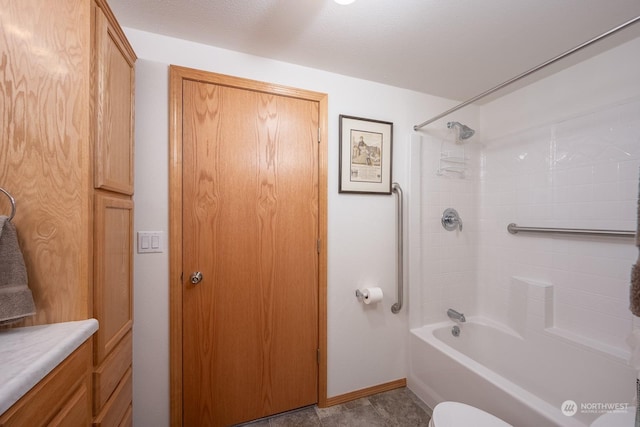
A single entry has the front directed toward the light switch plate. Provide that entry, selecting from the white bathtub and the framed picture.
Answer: the white bathtub

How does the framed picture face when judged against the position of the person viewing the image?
facing the viewer and to the right of the viewer

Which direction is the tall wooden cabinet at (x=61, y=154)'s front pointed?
to the viewer's right

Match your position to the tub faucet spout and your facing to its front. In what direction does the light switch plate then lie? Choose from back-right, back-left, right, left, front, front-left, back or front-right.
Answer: right

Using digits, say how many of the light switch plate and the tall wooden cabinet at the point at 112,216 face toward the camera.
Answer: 1

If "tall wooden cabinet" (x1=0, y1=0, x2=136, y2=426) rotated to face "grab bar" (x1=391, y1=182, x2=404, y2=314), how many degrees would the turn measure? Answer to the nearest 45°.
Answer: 0° — it already faces it

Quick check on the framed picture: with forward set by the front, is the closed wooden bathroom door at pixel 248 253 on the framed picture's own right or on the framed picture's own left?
on the framed picture's own right
